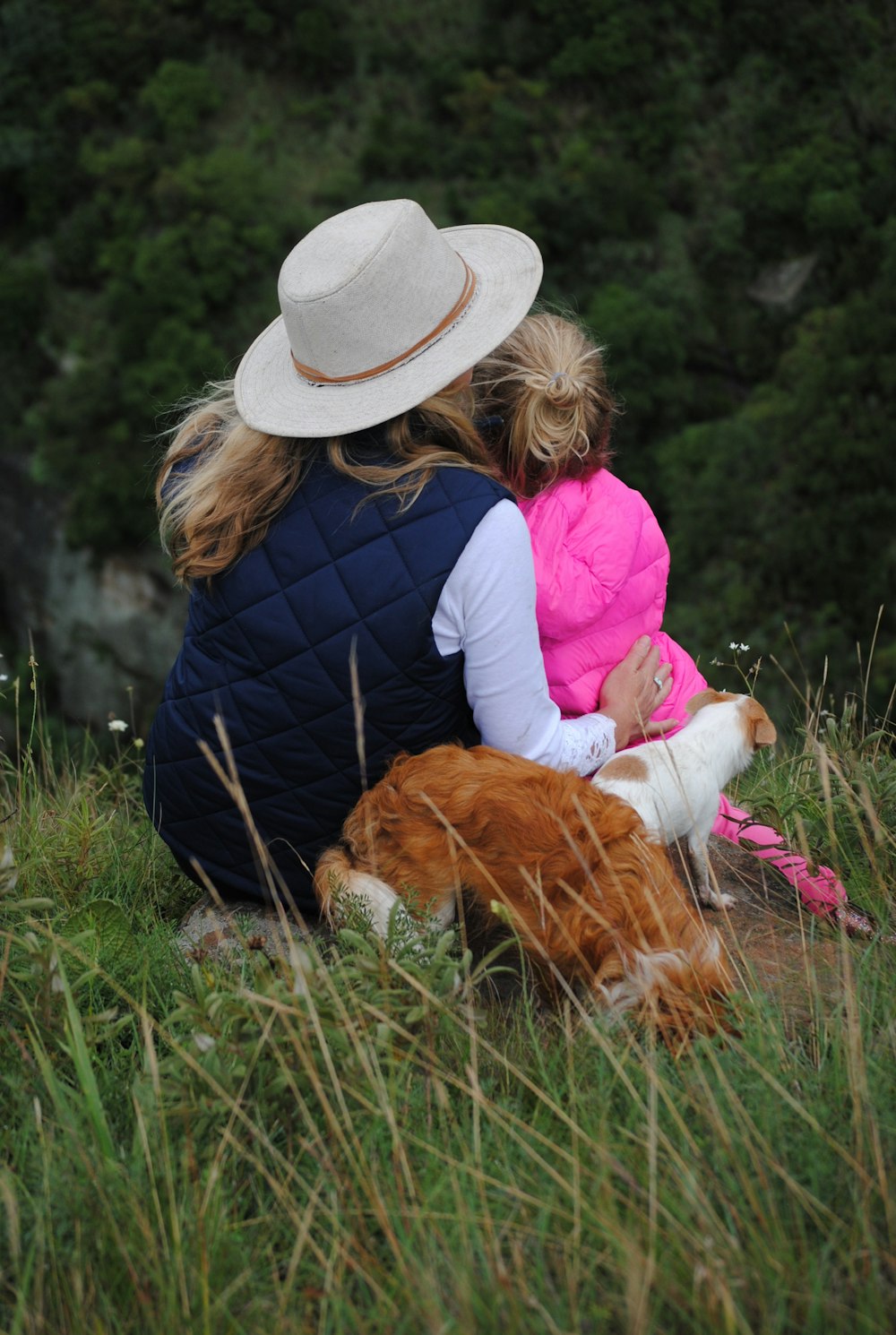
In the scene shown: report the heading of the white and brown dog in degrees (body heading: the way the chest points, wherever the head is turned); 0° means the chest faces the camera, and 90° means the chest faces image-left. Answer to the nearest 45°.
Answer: approximately 225°

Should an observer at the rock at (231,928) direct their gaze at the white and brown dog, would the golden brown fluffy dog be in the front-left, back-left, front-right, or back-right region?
front-right

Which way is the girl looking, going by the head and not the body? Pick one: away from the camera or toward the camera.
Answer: away from the camera

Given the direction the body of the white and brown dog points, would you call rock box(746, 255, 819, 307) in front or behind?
in front

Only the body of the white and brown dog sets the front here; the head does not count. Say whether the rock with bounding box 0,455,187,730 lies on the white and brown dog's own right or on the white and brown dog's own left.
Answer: on the white and brown dog's own left
